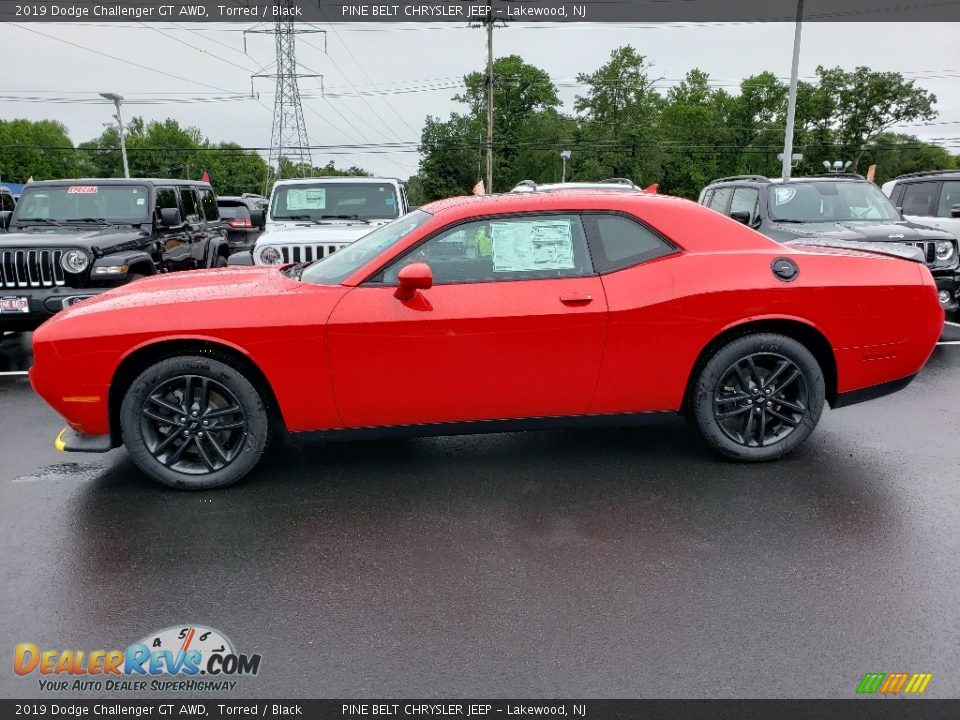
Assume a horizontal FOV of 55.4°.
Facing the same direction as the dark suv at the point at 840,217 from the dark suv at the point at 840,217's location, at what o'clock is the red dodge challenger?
The red dodge challenger is roughly at 2 o'clock from the dark suv.

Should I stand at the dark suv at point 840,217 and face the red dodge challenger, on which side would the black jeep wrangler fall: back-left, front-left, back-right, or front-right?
front-right

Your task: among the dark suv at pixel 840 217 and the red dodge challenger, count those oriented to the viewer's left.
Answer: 1

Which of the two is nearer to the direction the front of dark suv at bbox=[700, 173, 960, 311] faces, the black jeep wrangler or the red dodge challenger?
the red dodge challenger

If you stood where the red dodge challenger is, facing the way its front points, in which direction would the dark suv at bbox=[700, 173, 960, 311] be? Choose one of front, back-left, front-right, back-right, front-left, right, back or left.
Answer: back-right

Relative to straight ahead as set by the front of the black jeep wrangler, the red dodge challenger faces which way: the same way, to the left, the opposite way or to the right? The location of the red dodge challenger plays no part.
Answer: to the right

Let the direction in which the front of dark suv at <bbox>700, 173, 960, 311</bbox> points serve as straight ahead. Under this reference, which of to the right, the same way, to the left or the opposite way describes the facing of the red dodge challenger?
to the right

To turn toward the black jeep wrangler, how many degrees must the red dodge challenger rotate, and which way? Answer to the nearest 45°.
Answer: approximately 45° to its right

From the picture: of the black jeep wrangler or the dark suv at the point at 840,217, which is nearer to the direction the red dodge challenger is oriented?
the black jeep wrangler

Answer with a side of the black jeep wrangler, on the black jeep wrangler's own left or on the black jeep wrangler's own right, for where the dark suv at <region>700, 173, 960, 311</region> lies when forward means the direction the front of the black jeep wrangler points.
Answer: on the black jeep wrangler's own left

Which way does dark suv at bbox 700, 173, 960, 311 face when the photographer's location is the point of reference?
facing the viewer and to the right of the viewer

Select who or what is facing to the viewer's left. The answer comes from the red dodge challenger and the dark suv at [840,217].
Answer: the red dodge challenger

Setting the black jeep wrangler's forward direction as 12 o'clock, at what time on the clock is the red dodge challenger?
The red dodge challenger is roughly at 10 o'clock from the black jeep wrangler.

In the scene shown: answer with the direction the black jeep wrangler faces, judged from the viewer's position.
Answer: facing the viewer and to the left of the viewer

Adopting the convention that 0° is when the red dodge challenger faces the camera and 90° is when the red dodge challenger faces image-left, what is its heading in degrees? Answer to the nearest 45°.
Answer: approximately 90°
